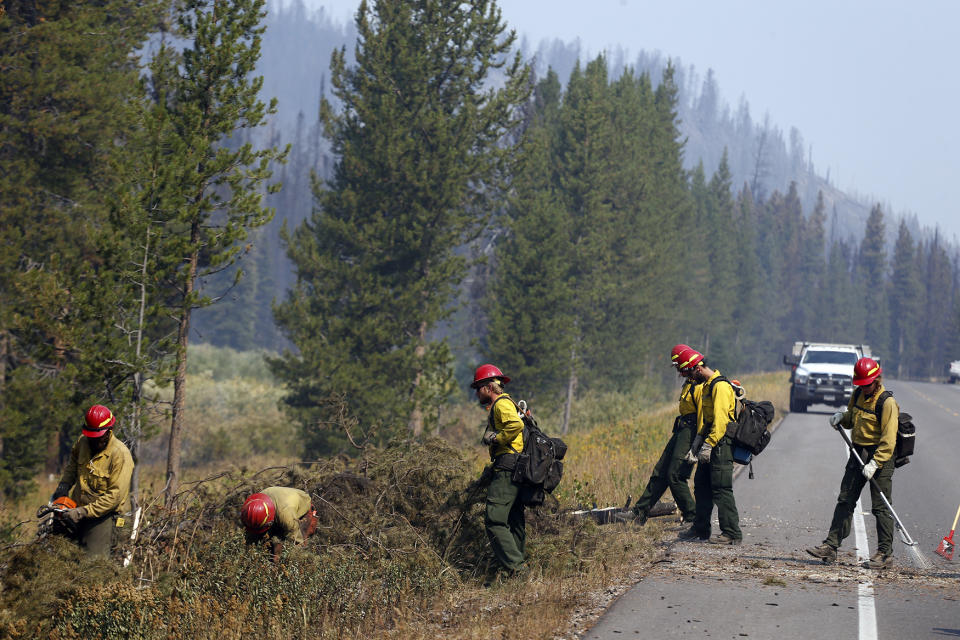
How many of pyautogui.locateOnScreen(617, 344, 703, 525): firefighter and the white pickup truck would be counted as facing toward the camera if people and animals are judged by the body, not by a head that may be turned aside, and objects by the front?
1

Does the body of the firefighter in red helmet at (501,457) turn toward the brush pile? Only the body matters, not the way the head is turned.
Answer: yes

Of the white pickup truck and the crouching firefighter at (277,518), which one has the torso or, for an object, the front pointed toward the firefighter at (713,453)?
the white pickup truck

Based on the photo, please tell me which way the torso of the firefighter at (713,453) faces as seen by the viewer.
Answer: to the viewer's left

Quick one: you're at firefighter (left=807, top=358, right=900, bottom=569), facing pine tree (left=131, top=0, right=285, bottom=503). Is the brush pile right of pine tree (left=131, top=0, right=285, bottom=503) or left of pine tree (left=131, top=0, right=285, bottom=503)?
left

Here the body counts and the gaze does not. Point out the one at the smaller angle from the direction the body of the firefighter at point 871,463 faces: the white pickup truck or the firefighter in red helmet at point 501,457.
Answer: the firefighter in red helmet

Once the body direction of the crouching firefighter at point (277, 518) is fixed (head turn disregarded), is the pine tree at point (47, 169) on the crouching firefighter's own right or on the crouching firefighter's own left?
on the crouching firefighter's own right

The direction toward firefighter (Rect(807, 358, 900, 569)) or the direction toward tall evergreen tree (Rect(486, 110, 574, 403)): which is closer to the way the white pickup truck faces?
the firefighter

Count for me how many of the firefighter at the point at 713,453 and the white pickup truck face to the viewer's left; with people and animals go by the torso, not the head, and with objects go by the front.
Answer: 1

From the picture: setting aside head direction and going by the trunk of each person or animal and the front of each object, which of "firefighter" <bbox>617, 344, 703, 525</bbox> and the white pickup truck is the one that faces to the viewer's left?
the firefighter

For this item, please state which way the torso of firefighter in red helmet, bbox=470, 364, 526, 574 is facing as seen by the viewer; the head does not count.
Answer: to the viewer's left

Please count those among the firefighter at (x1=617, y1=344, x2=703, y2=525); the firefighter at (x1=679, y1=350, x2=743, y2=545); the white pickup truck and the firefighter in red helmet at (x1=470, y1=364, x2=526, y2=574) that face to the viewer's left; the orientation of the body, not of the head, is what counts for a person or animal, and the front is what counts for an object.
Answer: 3

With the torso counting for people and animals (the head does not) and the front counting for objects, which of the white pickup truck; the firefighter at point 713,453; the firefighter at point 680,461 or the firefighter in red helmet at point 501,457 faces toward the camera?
the white pickup truck

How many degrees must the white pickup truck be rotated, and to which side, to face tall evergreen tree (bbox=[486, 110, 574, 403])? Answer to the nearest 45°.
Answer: approximately 90° to its right

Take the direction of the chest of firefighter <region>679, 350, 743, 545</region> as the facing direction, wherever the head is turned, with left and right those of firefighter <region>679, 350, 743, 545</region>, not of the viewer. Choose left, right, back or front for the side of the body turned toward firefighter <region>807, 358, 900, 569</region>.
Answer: back

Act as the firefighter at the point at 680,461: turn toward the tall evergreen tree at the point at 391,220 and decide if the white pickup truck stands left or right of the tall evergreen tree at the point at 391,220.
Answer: right

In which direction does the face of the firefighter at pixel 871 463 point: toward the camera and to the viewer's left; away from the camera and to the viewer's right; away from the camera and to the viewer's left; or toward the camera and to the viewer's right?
toward the camera and to the viewer's left

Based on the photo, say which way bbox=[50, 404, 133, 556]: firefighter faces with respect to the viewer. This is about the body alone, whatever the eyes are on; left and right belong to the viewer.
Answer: facing the viewer and to the left of the viewer

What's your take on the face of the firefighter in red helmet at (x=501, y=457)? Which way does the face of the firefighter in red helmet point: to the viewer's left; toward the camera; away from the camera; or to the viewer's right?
to the viewer's left
